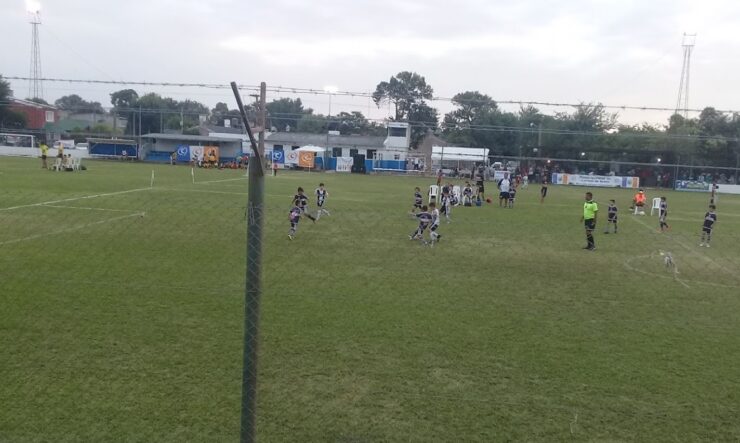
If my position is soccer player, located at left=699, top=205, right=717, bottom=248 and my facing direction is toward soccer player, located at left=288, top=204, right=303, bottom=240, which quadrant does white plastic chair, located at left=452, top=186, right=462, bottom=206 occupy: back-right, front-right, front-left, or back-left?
front-right

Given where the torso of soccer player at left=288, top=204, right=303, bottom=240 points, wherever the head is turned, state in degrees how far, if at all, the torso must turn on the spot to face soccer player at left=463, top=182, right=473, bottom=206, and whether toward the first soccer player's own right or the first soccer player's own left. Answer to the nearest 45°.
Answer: approximately 45° to the first soccer player's own left

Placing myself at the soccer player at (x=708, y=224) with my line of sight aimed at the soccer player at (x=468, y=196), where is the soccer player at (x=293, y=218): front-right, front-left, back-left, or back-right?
front-left

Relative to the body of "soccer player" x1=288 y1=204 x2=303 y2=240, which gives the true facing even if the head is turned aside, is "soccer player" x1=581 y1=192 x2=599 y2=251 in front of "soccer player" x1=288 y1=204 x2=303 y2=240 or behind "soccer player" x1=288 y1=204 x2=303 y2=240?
in front
